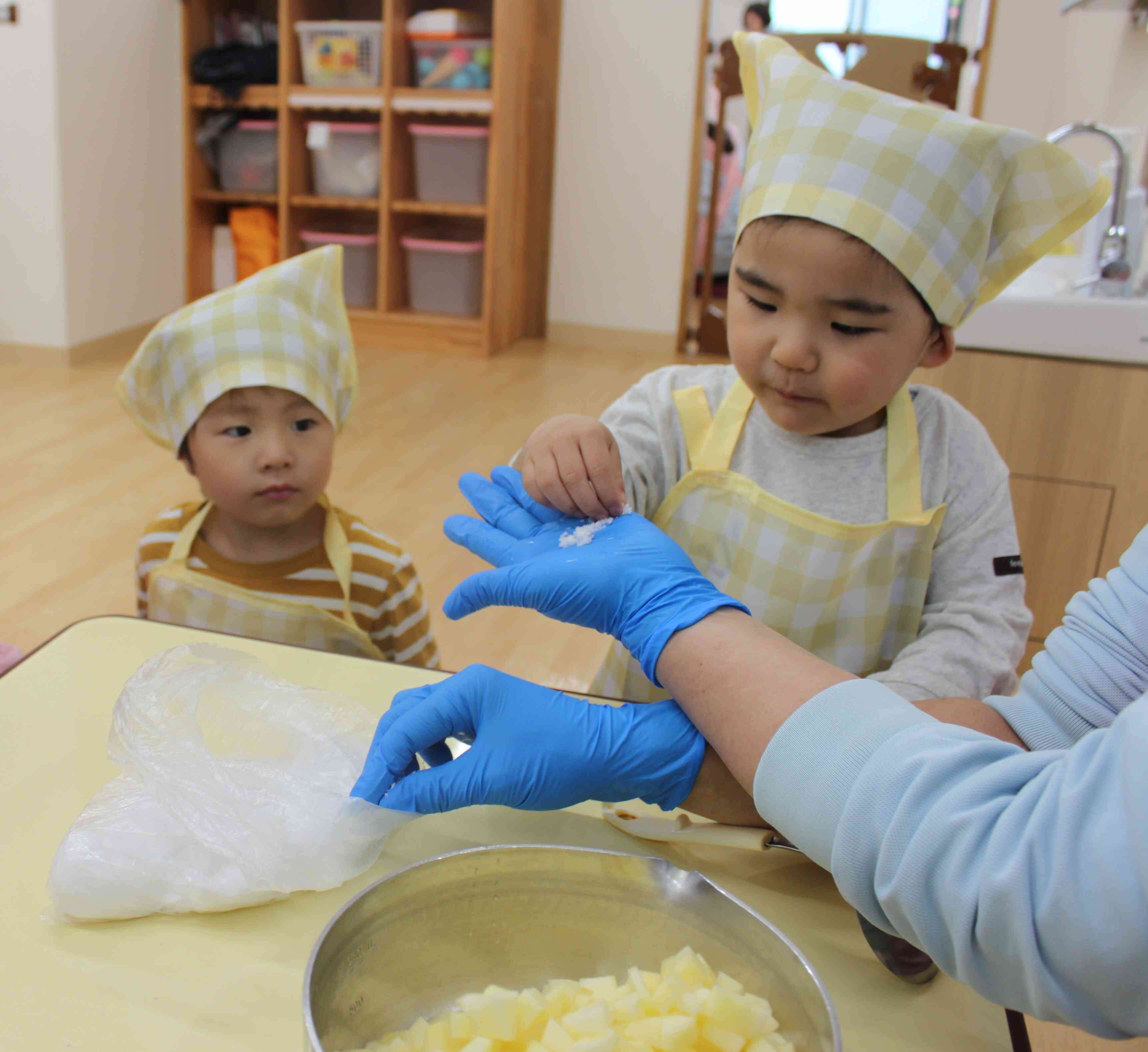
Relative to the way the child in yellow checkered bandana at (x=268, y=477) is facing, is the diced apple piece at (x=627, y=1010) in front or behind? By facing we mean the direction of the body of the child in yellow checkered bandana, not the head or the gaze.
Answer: in front

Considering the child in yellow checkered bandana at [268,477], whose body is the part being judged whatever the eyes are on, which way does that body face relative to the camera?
toward the camera

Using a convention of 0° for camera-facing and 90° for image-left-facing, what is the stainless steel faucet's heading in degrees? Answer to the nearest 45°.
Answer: approximately 90°

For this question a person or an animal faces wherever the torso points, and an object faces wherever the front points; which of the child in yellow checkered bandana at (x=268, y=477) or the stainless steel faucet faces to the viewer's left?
the stainless steel faucet

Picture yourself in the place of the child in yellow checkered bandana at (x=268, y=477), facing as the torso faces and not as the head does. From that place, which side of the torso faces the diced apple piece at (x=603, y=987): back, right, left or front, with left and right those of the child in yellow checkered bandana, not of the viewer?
front

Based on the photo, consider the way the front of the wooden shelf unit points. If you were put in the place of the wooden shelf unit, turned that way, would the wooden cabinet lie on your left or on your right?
on your left

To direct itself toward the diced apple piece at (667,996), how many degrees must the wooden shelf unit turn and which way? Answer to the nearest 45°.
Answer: approximately 45° to its left

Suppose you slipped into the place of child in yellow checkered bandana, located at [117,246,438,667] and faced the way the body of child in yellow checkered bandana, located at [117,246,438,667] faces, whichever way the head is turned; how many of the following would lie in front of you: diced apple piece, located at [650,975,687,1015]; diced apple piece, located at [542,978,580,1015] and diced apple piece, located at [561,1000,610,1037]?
3

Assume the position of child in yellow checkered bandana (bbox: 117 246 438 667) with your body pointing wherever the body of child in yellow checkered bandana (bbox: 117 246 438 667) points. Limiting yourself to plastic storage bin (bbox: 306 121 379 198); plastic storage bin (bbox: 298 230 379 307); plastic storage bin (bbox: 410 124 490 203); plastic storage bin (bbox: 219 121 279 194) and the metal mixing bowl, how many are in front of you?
1

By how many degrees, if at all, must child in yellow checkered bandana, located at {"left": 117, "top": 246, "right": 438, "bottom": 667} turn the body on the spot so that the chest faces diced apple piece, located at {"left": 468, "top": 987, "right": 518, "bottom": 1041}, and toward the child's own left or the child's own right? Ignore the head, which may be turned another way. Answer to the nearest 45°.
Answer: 0° — they already face it

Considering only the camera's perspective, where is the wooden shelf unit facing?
facing the viewer and to the left of the viewer

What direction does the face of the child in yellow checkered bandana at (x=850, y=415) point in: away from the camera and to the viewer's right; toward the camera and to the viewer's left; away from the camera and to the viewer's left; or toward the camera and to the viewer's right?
toward the camera and to the viewer's left

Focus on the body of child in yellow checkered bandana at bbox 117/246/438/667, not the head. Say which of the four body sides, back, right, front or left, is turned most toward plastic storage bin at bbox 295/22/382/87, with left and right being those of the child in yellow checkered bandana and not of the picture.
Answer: back
